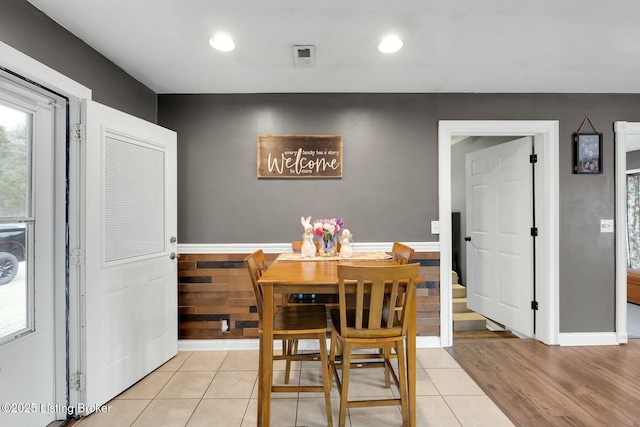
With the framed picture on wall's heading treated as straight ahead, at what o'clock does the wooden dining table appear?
The wooden dining table is roughly at 1 o'clock from the framed picture on wall.

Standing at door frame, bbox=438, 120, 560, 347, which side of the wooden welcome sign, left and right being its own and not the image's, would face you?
left

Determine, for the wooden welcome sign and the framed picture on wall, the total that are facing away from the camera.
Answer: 0

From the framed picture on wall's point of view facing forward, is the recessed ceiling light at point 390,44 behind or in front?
in front

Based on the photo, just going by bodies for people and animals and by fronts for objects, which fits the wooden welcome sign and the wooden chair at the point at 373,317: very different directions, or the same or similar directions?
very different directions

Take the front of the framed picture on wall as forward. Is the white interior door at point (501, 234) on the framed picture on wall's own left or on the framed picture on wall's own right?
on the framed picture on wall's own right

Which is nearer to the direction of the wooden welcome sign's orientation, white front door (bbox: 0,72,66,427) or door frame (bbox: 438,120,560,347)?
the white front door

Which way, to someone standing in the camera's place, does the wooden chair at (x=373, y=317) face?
facing away from the viewer

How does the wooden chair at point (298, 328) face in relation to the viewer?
to the viewer's right

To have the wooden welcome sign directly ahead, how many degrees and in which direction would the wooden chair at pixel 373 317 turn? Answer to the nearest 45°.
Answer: approximately 45° to its left

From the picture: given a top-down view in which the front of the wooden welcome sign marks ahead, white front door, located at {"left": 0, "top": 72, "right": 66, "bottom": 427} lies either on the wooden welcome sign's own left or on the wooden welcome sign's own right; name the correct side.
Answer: on the wooden welcome sign's own right

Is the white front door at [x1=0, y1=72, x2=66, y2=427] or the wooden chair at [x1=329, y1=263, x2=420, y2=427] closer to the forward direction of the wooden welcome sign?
the wooden chair
